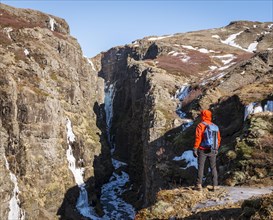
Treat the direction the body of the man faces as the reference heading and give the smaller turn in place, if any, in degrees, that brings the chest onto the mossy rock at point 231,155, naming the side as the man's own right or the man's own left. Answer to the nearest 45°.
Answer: approximately 45° to the man's own right

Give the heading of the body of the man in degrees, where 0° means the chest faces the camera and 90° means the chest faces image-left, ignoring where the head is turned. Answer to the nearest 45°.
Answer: approximately 135°
